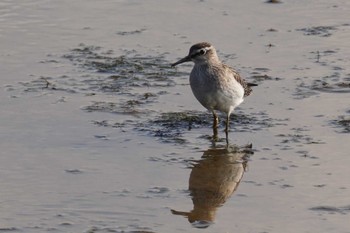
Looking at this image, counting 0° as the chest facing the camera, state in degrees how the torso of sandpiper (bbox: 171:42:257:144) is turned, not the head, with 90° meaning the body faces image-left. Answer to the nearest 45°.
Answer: approximately 45°
